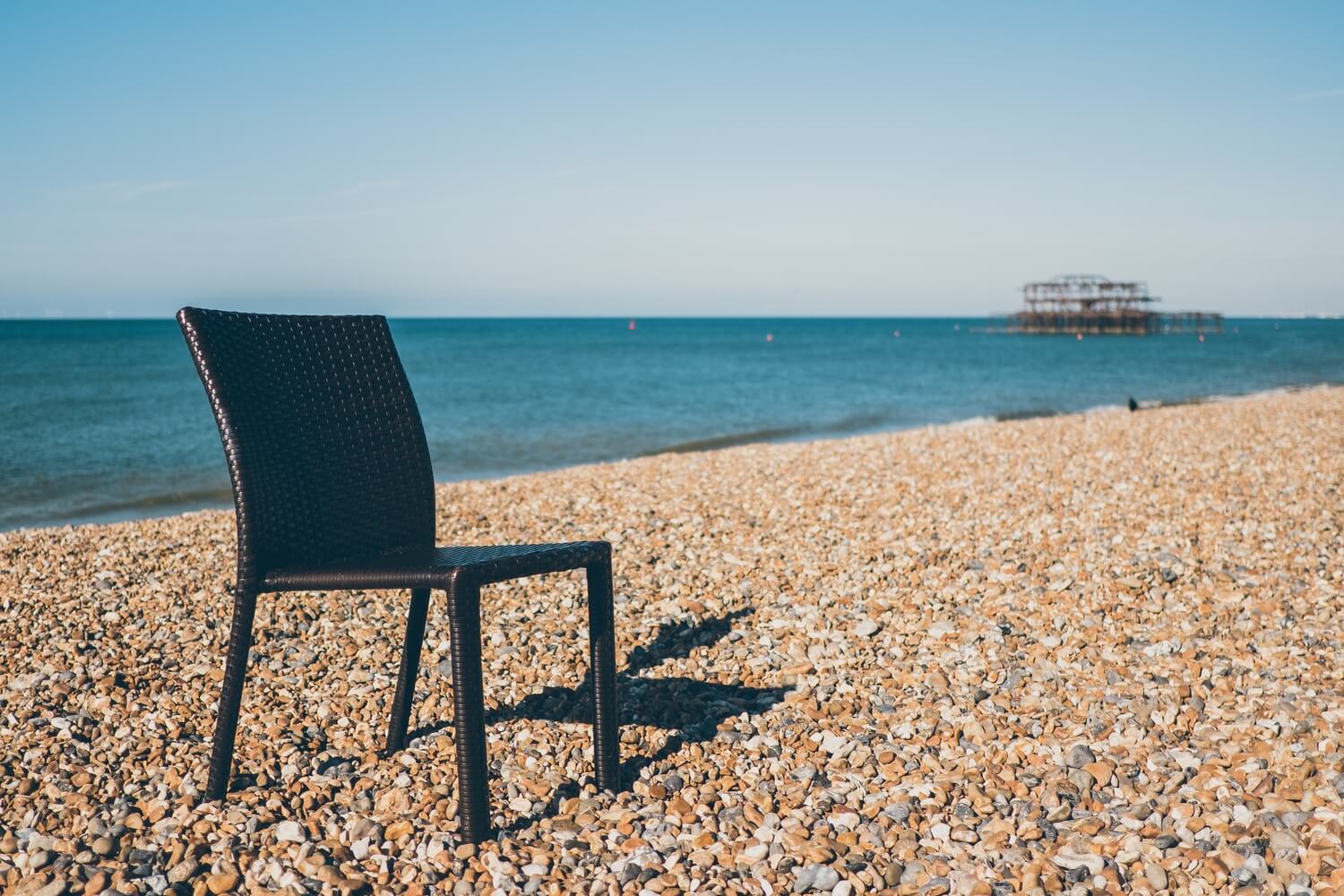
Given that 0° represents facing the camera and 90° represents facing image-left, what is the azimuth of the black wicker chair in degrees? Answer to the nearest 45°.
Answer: approximately 315°
